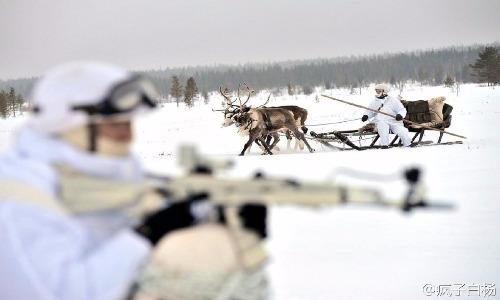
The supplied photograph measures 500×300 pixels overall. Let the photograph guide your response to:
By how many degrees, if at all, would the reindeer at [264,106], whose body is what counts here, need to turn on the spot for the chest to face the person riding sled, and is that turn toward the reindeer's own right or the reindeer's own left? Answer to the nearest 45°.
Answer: approximately 135° to the reindeer's own left

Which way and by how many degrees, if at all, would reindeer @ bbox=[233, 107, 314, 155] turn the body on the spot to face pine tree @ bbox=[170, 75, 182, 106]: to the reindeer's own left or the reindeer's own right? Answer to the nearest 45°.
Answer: approximately 90° to the reindeer's own right

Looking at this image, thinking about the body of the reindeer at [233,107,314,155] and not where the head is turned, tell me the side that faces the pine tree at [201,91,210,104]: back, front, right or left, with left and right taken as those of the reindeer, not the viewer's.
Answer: right

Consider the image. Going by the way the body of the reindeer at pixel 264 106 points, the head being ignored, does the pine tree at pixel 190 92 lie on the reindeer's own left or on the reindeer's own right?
on the reindeer's own right

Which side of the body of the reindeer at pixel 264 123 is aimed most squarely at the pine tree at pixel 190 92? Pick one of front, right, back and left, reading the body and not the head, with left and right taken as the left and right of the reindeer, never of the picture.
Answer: right

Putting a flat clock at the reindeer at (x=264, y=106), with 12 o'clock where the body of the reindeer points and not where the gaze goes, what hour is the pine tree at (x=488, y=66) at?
The pine tree is roughly at 4 o'clock from the reindeer.

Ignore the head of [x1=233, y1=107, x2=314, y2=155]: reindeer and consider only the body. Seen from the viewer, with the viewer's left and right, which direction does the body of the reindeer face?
facing to the left of the viewer

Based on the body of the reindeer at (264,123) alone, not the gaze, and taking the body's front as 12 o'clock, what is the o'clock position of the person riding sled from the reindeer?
The person riding sled is roughly at 7 o'clock from the reindeer.

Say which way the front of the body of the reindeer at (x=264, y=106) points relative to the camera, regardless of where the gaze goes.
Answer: to the viewer's left

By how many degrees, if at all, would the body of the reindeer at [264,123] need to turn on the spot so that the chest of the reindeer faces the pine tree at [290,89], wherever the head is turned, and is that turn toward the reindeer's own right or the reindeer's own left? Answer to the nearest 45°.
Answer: approximately 90° to the reindeer's own right

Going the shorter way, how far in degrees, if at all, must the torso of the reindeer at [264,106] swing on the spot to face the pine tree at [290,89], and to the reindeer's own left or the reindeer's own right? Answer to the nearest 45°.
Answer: approximately 90° to the reindeer's own right
